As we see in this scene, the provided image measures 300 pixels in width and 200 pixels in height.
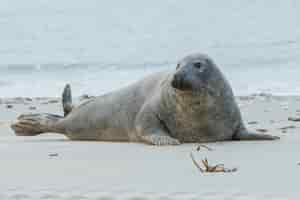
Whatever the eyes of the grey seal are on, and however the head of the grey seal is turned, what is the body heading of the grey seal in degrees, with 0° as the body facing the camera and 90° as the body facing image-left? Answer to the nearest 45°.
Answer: approximately 315°
